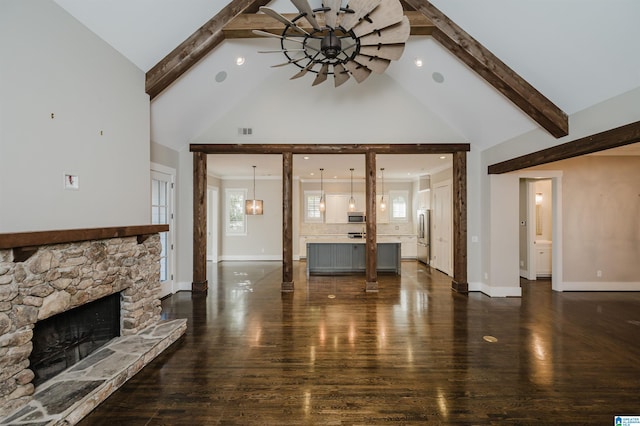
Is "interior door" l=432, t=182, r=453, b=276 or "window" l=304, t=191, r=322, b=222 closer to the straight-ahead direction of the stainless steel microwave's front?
the interior door

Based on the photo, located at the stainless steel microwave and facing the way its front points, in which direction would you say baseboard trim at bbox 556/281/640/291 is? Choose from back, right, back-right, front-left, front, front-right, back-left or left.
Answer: front-left

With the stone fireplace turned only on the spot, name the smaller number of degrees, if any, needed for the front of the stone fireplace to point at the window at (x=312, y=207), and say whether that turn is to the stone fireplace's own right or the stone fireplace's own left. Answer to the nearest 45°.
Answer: approximately 90° to the stone fireplace's own left

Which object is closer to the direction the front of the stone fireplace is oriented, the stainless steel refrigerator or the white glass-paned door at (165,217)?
the stainless steel refrigerator

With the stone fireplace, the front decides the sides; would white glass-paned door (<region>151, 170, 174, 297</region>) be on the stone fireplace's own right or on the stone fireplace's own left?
on the stone fireplace's own left

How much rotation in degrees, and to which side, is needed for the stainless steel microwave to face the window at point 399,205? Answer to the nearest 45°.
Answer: approximately 90° to its left

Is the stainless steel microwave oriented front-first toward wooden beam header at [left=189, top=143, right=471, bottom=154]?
yes

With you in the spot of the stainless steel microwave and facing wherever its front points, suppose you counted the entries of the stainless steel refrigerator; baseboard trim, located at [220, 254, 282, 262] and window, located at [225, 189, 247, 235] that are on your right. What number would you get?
2

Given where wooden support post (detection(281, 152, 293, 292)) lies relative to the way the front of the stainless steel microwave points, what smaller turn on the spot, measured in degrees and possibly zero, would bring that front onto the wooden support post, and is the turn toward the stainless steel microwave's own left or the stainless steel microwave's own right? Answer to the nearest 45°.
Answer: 0° — it already faces it

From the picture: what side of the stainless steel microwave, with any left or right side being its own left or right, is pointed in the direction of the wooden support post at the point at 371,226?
front

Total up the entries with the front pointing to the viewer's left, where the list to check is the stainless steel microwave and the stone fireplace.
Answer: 0

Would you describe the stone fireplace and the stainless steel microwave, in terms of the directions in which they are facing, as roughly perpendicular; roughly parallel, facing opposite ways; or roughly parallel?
roughly perpendicular

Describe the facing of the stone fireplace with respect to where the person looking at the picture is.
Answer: facing the viewer and to the right of the viewer

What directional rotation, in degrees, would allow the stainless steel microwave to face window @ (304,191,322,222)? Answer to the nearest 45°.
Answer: approximately 90° to its right

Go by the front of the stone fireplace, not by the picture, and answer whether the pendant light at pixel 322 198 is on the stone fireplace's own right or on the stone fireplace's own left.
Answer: on the stone fireplace's own left

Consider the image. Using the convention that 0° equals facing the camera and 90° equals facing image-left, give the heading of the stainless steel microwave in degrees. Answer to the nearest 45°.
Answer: approximately 0°
